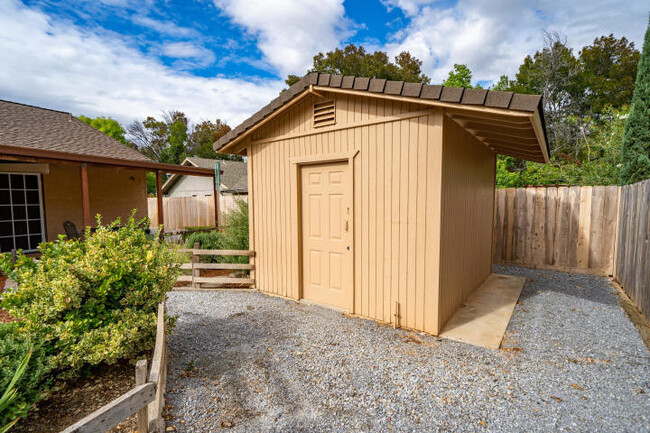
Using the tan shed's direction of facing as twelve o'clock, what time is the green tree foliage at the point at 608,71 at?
The green tree foliage is roughly at 6 o'clock from the tan shed.

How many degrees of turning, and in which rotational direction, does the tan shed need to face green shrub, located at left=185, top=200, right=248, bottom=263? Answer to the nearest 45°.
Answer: approximately 90° to its right

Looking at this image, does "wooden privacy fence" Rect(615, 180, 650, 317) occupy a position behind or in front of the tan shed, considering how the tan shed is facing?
behind

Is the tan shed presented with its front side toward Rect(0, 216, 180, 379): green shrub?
yes

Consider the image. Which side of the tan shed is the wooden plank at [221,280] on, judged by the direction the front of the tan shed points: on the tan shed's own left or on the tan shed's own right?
on the tan shed's own right

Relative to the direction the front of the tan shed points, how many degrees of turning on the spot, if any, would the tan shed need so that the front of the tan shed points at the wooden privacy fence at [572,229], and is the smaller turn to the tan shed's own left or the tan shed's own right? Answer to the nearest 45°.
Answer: approximately 180°

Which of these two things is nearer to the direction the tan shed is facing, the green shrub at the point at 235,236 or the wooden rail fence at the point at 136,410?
the wooden rail fence

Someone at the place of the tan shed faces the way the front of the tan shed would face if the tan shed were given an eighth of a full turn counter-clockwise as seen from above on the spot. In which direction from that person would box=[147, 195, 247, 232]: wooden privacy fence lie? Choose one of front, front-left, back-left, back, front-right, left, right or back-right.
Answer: back-right

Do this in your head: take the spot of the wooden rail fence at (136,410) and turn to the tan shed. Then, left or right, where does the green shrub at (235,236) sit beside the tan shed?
left

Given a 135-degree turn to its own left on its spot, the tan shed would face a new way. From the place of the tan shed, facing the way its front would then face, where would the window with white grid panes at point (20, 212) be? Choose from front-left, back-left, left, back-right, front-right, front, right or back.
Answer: back

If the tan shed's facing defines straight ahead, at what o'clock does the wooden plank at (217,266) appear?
The wooden plank is roughly at 2 o'clock from the tan shed.

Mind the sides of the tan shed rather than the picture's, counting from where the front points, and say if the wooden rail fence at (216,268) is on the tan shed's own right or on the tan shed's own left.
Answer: on the tan shed's own right

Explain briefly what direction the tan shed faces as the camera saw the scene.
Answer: facing the viewer and to the left of the viewer

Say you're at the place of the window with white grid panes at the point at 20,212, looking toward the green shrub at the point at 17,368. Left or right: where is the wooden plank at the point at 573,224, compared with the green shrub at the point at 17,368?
left

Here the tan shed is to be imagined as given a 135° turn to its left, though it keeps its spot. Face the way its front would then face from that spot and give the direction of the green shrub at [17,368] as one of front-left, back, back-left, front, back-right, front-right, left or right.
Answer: back-right

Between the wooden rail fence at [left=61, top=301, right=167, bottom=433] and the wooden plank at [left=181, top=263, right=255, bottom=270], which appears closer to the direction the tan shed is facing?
the wooden rail fence

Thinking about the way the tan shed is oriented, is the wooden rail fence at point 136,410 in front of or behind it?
in front
